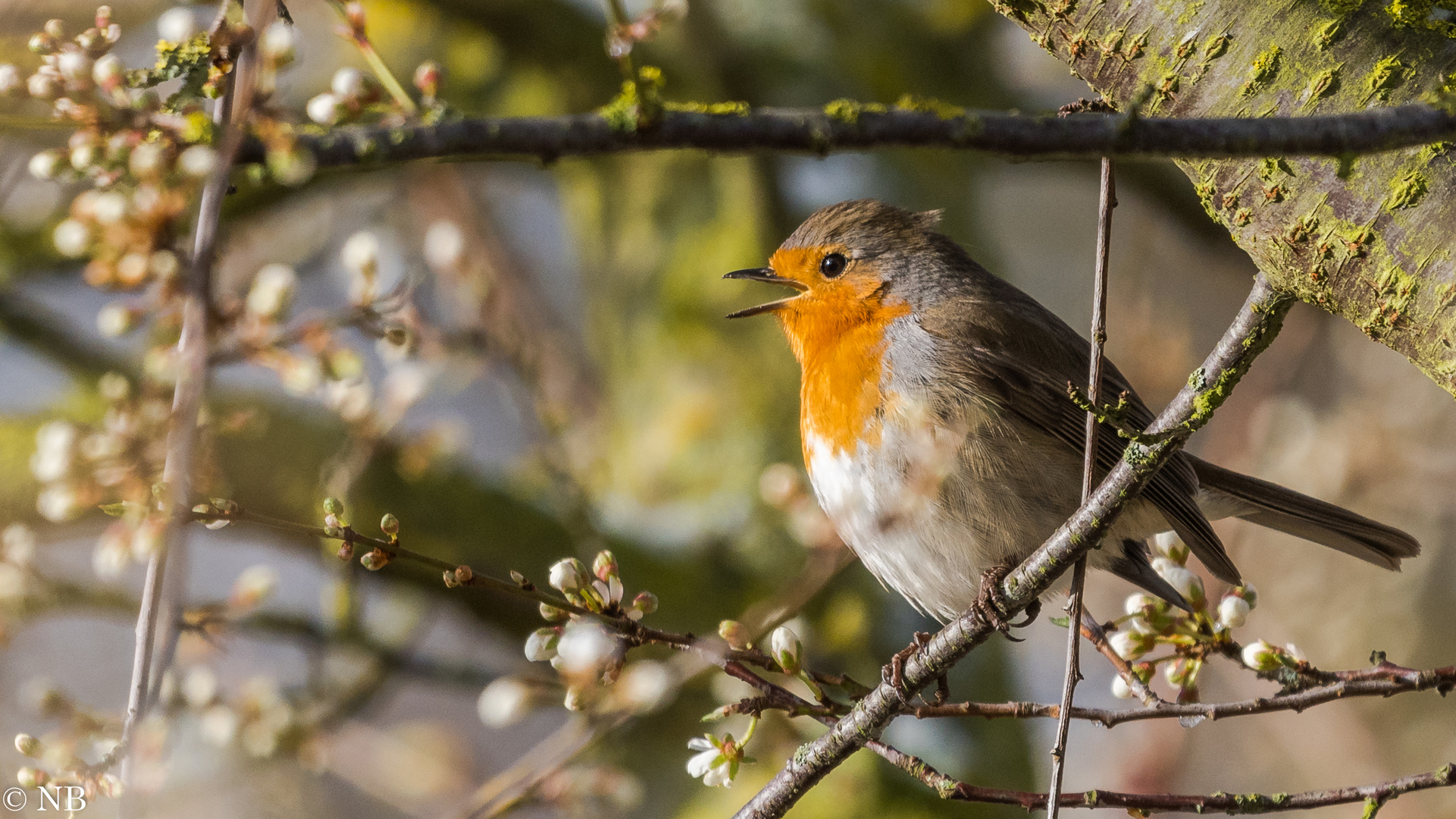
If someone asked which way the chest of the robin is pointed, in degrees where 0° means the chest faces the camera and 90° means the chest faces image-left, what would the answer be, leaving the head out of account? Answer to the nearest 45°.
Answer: approximately 90°
